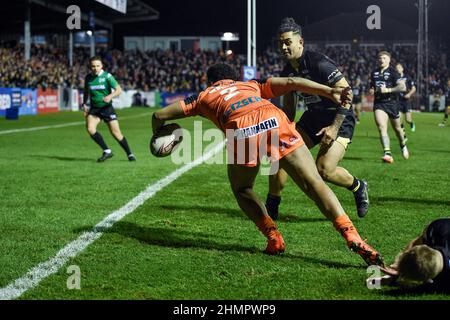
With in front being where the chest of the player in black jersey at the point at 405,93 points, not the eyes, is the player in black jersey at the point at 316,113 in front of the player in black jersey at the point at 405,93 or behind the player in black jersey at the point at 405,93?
in front

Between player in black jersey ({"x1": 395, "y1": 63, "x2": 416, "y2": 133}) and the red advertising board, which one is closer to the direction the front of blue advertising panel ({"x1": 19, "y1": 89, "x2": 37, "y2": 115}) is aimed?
the player in black jersey

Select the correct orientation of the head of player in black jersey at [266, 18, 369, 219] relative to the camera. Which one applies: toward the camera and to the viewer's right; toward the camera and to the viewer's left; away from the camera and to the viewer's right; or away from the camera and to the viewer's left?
toward the camera and to the viewer's left

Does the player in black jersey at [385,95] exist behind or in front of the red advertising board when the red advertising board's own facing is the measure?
in front

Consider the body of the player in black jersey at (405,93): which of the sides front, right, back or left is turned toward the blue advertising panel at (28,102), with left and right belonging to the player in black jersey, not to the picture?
right

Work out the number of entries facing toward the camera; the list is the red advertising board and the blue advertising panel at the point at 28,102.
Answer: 2

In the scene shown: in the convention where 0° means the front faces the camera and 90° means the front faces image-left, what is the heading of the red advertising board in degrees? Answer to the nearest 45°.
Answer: approximately 0°

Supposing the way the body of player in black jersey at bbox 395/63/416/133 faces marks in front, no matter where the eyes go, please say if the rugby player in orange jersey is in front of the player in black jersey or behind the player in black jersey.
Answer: in front

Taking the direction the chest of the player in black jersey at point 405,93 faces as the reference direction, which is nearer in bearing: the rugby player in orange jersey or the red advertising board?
the rugby player in orange jersey

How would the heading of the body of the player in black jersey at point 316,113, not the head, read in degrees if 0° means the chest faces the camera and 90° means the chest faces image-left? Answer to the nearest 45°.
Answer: approximately 45°

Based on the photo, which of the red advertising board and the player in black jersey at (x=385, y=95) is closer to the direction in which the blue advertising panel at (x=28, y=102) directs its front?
the player in black jersey
